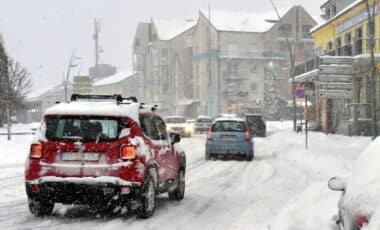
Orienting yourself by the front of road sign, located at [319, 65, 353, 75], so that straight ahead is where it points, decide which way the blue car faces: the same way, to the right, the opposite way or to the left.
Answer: the opposite way

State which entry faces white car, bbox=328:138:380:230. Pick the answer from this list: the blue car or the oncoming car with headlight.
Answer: the oncoming car with headlight

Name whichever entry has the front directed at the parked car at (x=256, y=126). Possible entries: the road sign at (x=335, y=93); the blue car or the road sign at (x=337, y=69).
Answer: the blue car

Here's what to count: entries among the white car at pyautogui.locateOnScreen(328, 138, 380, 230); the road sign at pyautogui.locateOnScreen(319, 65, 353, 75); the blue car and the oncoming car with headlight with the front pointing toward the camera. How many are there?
2

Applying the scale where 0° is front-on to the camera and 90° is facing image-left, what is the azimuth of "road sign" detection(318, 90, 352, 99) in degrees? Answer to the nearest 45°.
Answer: approximately 0°

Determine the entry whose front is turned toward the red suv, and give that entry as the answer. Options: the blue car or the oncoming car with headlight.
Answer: the oncoming car with headlight

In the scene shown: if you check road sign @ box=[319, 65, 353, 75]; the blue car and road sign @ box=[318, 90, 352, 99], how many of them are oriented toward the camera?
2

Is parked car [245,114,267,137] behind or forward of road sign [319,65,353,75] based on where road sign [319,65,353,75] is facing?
behind

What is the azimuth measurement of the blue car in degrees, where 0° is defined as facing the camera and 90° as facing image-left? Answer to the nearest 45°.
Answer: approximately 180°
